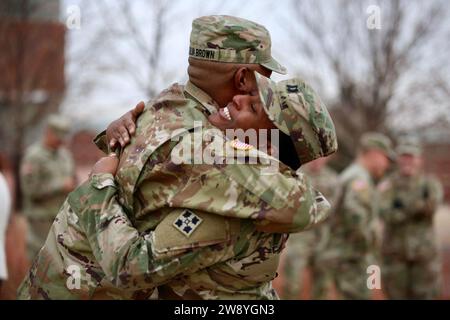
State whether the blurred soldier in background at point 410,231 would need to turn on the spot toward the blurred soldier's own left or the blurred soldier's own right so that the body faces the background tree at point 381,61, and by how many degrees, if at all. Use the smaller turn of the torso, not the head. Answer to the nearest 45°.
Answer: approximately 180°

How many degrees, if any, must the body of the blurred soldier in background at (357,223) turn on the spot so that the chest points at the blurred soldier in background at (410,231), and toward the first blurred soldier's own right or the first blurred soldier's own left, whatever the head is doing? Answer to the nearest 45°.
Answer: approximately 45° to the first blurred soldier's own left

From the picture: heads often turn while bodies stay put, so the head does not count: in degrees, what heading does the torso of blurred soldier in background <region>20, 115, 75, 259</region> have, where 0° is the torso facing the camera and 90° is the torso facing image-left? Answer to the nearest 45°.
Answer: approximately 315°

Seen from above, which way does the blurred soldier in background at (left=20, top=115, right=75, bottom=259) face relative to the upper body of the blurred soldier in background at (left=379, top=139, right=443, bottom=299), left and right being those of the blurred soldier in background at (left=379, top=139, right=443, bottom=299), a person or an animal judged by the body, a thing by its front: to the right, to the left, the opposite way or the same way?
to the left

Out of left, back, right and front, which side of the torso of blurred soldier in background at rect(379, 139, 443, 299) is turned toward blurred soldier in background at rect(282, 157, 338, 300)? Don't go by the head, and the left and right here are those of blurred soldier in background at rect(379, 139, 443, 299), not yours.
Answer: right

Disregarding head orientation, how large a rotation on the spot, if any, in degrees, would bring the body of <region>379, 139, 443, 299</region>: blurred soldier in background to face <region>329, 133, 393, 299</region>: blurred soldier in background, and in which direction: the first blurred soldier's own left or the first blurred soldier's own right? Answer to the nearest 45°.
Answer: approximately 45° to the first blurred soldier's own right

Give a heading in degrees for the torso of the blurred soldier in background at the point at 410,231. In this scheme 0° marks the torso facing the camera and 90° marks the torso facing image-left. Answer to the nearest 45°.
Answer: approximately 0°
